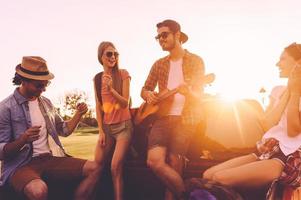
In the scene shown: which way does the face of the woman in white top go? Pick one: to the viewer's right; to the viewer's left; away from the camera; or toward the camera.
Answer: to the viewer's left

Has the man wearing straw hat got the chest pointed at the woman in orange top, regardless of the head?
no

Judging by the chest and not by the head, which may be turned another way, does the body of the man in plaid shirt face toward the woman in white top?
no

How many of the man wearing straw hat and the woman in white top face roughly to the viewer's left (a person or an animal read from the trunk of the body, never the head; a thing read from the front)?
1

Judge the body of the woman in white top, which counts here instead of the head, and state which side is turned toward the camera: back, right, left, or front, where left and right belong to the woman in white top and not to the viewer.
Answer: left

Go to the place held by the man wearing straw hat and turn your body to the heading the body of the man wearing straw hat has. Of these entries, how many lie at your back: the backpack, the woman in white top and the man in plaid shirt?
0

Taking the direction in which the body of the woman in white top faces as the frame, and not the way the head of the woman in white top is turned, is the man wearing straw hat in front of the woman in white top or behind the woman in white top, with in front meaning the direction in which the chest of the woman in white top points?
in front

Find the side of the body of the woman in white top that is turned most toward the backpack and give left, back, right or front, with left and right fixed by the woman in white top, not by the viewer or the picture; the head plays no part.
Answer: front

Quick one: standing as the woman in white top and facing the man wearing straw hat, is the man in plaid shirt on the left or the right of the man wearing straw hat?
right

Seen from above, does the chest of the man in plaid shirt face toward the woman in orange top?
no

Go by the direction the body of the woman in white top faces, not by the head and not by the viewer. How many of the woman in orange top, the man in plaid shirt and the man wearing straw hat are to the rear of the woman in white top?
0

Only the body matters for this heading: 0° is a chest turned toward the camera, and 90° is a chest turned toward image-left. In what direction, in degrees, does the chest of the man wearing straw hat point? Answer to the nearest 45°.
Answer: approximately 315°
